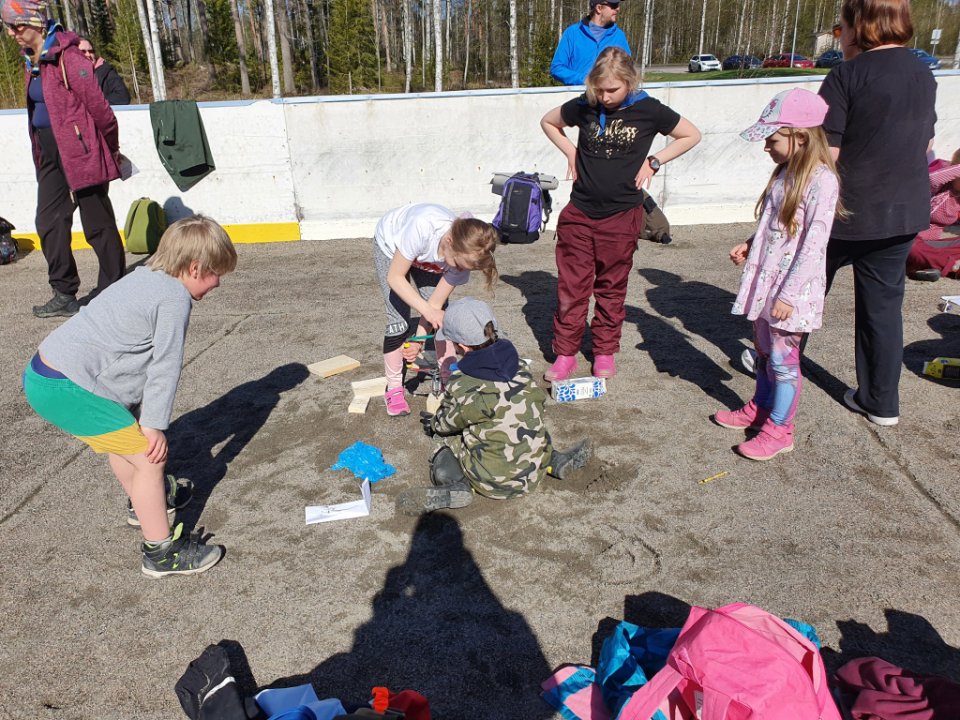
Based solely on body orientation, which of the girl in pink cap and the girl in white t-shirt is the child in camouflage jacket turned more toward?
the girl in white t-shirt

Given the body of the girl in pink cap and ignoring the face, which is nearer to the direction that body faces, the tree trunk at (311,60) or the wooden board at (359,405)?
the wooden board

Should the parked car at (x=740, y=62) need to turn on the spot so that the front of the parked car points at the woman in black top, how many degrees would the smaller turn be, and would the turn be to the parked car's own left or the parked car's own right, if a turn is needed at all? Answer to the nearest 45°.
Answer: approximately 90° to the parked car's own right

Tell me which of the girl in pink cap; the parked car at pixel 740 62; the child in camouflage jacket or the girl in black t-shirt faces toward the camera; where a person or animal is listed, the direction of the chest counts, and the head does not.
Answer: the girl in black t-shirt

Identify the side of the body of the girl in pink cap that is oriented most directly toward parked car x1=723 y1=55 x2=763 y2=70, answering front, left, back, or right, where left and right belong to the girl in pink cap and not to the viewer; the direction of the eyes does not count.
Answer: right

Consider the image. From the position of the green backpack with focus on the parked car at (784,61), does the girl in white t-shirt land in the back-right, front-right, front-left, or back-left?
back-right

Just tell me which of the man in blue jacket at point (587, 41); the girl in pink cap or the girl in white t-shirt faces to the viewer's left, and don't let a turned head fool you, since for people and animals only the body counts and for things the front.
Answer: the girl in pink cap

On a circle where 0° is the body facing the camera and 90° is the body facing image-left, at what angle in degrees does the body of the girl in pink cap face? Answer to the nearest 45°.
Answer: approximately 90°
